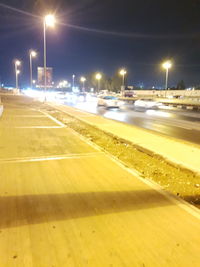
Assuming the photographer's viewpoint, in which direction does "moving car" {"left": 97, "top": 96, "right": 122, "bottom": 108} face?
facing the viewer and to the right of the viewer
